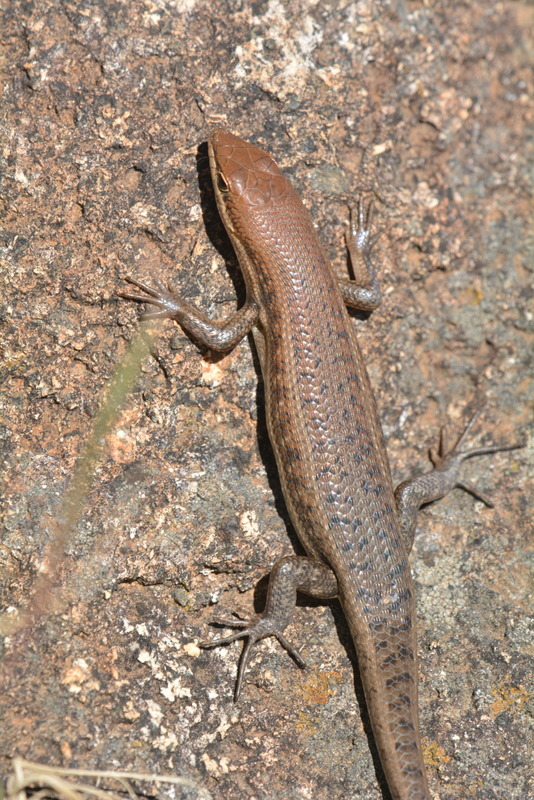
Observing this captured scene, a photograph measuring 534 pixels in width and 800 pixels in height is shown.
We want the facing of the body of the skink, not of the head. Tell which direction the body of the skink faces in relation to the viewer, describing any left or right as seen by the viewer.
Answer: facing away from the viewer
